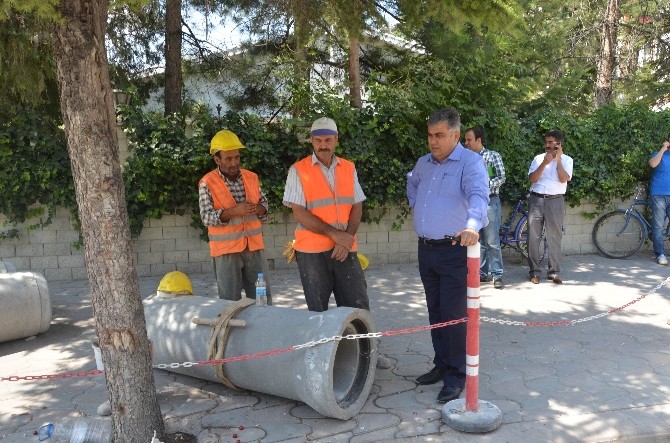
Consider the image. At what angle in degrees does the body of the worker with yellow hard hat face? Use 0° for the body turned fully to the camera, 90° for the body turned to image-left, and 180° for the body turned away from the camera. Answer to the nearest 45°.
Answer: approximately 315°

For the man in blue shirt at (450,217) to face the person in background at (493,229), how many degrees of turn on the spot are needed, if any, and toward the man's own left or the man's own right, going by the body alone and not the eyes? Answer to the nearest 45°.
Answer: approximately 135° to the man's own right

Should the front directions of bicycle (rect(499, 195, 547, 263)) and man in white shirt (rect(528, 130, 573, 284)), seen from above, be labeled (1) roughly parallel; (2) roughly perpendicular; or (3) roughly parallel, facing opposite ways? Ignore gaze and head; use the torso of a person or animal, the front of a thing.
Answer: roughly perpendicular

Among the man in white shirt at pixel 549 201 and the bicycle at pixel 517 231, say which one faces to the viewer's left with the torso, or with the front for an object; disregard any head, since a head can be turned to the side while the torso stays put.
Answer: the bicycle

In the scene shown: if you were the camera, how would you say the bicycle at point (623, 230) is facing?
facing to the left of the viewer

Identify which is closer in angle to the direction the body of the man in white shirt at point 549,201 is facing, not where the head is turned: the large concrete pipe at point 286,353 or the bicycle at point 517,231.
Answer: the large concrete pipe

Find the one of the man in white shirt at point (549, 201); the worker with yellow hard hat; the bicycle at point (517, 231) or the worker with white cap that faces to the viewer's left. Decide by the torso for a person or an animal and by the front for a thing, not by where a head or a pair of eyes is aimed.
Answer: the bicycle
